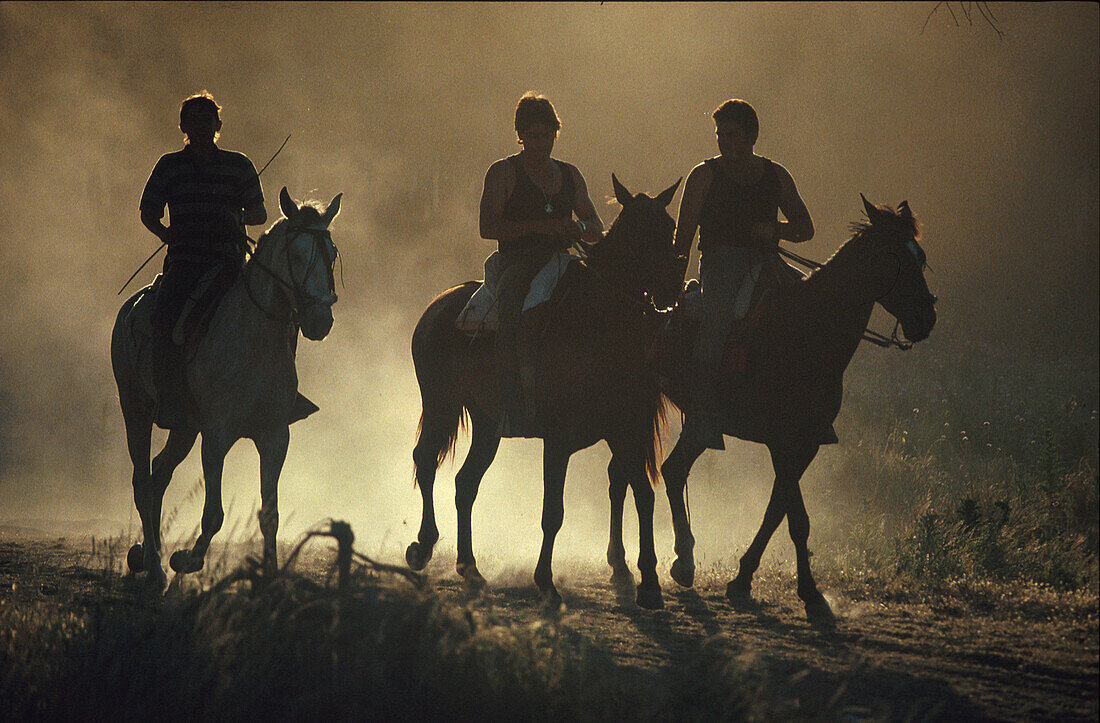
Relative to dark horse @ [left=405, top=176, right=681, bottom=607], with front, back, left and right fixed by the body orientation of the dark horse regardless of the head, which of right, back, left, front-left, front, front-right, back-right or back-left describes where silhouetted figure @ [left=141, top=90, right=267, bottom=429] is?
back-right

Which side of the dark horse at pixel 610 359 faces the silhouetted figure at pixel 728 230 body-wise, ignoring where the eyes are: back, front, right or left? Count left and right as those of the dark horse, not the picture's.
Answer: left

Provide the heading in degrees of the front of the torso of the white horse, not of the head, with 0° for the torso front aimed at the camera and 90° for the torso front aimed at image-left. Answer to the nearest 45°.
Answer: approximately 315°

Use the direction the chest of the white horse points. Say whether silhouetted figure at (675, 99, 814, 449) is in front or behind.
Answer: in front

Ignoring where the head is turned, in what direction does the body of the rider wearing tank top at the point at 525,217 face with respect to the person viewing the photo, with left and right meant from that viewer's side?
facing the viewer and to the right of the viewer

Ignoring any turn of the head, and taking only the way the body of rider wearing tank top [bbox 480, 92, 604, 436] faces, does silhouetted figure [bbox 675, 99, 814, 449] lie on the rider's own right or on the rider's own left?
on the rider's own left

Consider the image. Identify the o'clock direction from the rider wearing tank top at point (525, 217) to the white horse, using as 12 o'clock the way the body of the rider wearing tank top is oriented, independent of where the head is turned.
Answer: The white horse is roughly at 4 o'clock from the rider wearing tank top.

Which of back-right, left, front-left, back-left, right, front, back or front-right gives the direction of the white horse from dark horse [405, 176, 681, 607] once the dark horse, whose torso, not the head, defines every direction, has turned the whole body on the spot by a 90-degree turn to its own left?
back-left

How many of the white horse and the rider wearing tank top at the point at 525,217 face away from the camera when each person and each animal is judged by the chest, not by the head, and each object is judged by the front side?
0

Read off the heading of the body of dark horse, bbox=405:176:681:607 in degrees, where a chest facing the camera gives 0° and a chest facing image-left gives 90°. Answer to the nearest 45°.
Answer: approximately 315°
